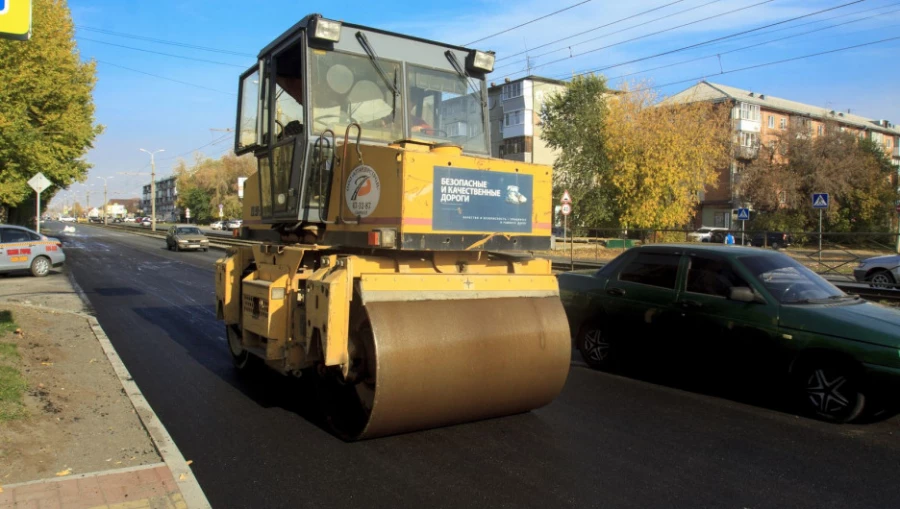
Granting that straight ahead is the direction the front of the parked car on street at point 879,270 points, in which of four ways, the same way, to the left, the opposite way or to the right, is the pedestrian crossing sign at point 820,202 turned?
to the left

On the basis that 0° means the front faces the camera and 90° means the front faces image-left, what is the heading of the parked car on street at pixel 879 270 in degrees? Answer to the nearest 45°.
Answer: approximately 90°

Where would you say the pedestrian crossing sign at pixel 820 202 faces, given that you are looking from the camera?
facing the viewer

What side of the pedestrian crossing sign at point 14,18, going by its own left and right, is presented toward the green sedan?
left

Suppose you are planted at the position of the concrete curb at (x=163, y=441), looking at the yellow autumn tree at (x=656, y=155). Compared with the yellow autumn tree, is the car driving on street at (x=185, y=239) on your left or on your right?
left

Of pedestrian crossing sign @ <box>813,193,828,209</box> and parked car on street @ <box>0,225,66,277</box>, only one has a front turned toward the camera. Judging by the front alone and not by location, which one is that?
the pedestrian crossing sign

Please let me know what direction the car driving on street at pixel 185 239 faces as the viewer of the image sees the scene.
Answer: facing the viewer and to the right of the viewer

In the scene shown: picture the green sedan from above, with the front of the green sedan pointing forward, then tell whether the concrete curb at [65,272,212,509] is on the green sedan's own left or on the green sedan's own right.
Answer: on the green sedan's own right

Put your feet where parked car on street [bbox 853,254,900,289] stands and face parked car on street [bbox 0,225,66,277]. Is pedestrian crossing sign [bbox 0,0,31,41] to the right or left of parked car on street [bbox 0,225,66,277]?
left

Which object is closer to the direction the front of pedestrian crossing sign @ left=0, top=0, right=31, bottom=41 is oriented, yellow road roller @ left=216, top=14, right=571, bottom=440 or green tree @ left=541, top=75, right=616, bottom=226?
the yellow road roller

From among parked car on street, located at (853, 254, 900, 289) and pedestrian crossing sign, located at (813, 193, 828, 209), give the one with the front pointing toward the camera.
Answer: the pedestrian crossing sign
